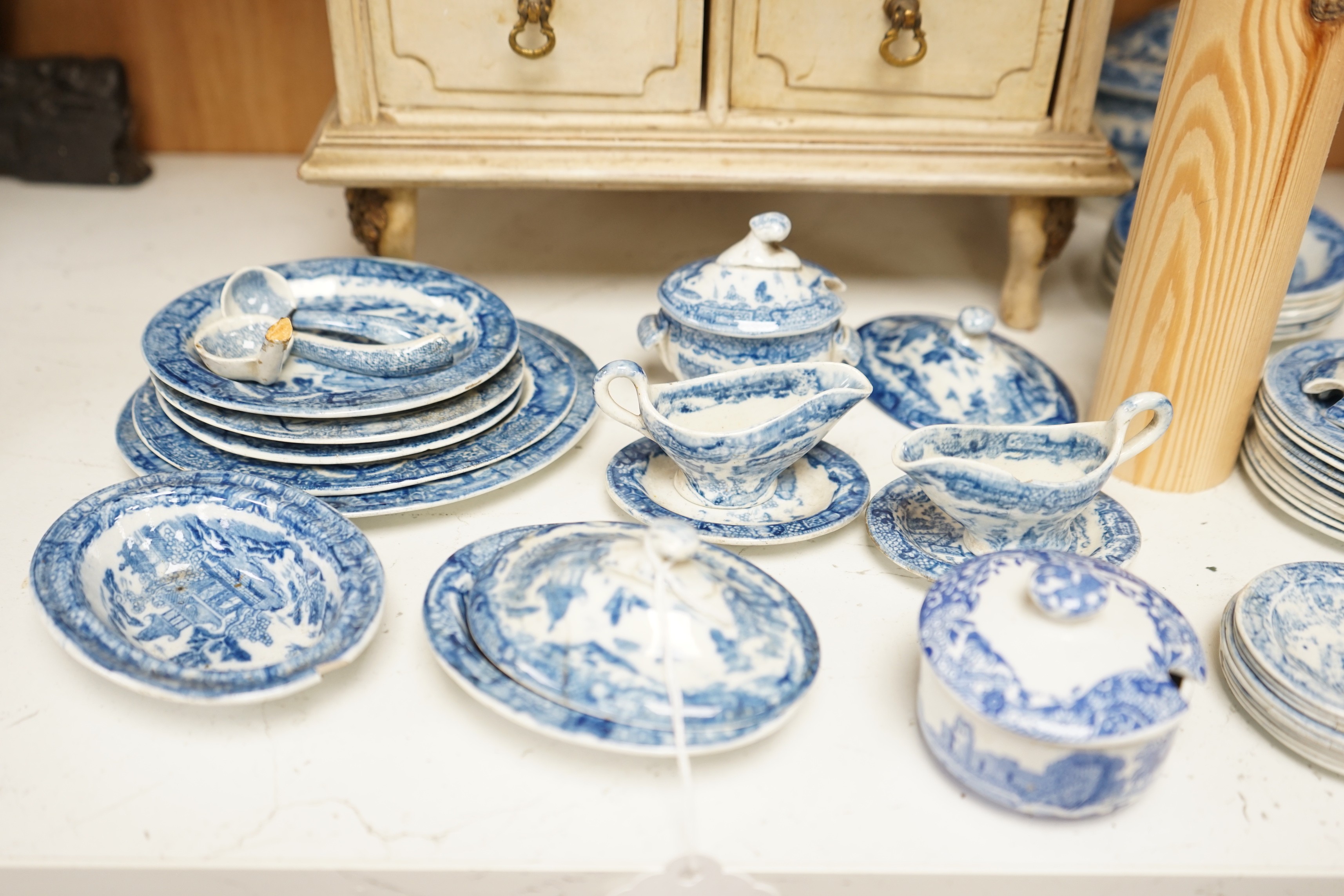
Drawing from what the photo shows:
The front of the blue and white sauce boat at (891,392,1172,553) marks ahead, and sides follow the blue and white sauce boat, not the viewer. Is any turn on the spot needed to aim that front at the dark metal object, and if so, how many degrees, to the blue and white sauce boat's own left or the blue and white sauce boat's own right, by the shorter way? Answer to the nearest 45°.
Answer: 0° — it already faces it

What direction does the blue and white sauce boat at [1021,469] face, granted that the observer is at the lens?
facing to the left of the viewer

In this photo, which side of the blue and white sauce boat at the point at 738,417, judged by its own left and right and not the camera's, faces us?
right

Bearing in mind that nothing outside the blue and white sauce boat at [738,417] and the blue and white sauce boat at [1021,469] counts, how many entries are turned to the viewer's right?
1

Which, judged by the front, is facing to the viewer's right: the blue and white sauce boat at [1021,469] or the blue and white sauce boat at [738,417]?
the blue and white sauce boat at [738,417]

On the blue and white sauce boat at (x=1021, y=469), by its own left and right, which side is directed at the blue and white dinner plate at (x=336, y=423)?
front

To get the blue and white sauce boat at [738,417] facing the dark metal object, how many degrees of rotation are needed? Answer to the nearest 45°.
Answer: approximately 135° to its left

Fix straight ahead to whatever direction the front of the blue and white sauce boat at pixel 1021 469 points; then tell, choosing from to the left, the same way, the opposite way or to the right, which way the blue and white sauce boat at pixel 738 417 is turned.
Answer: the opposite way
